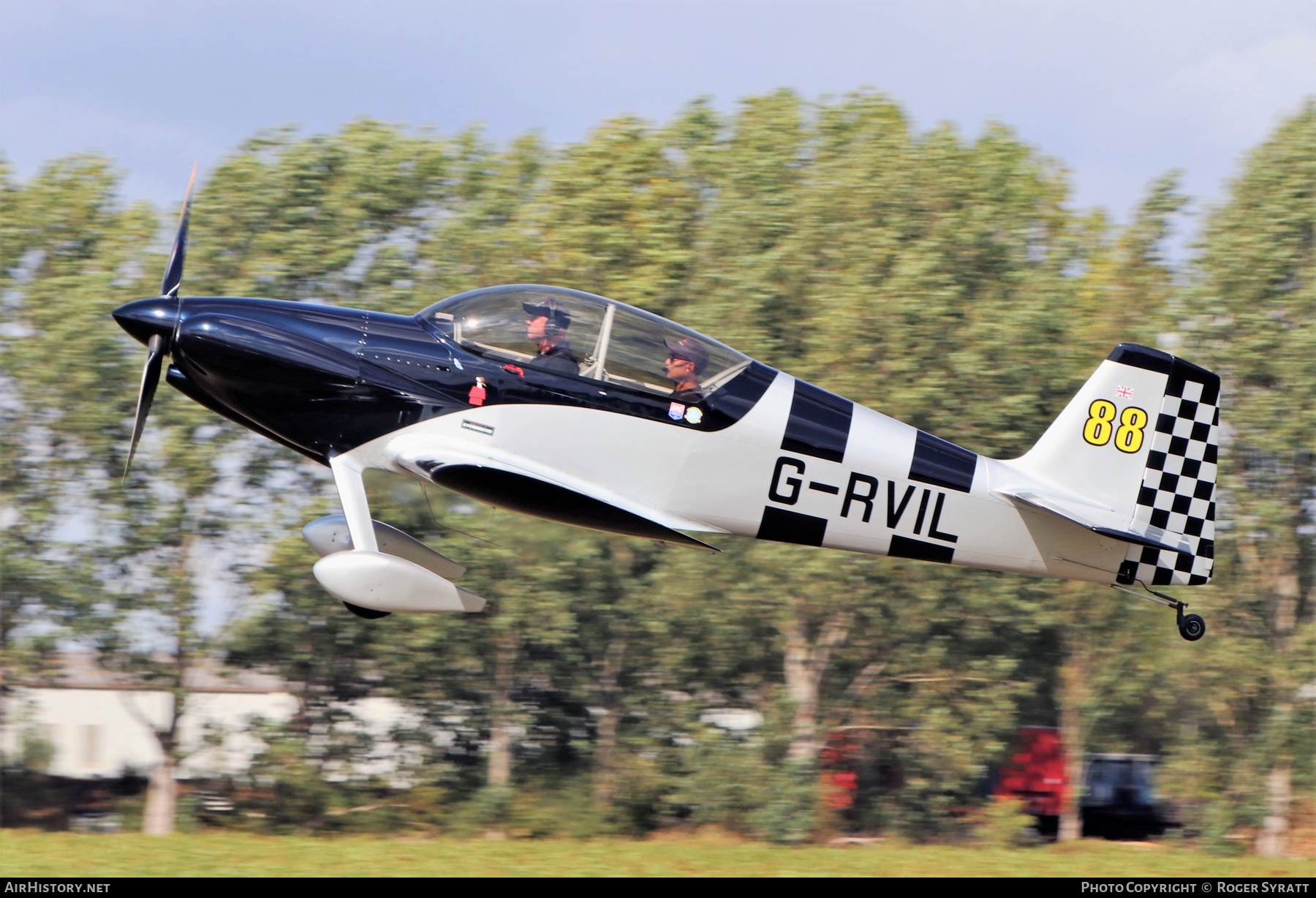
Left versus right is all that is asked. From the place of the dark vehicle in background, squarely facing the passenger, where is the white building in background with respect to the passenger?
right

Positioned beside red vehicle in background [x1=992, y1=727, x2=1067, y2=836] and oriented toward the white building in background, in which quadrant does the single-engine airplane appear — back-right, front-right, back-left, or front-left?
front-left

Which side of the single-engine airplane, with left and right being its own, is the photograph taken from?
left

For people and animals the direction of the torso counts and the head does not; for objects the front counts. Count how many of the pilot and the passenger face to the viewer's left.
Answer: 2

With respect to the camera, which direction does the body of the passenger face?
to the viewer's left

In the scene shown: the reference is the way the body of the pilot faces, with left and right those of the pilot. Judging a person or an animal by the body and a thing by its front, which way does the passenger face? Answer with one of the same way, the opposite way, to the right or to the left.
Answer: the same way

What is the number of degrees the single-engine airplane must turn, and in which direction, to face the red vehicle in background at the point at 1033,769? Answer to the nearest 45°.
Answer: approximately 135° to its right

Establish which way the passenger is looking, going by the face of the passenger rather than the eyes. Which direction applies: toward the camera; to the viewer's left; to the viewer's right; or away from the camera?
to the viewer's left

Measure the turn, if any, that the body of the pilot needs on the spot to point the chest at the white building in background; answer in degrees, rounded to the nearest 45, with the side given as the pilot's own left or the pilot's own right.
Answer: approximately 90° to the pilot's own right

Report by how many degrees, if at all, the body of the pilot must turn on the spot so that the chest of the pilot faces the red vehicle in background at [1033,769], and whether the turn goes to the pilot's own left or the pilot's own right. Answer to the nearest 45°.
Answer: approximately 135° to the pilot's own right

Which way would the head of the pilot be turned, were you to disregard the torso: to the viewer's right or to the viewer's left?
to the viewer's left

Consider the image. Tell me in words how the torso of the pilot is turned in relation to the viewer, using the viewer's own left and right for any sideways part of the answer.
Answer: facing to the left of the viewer
